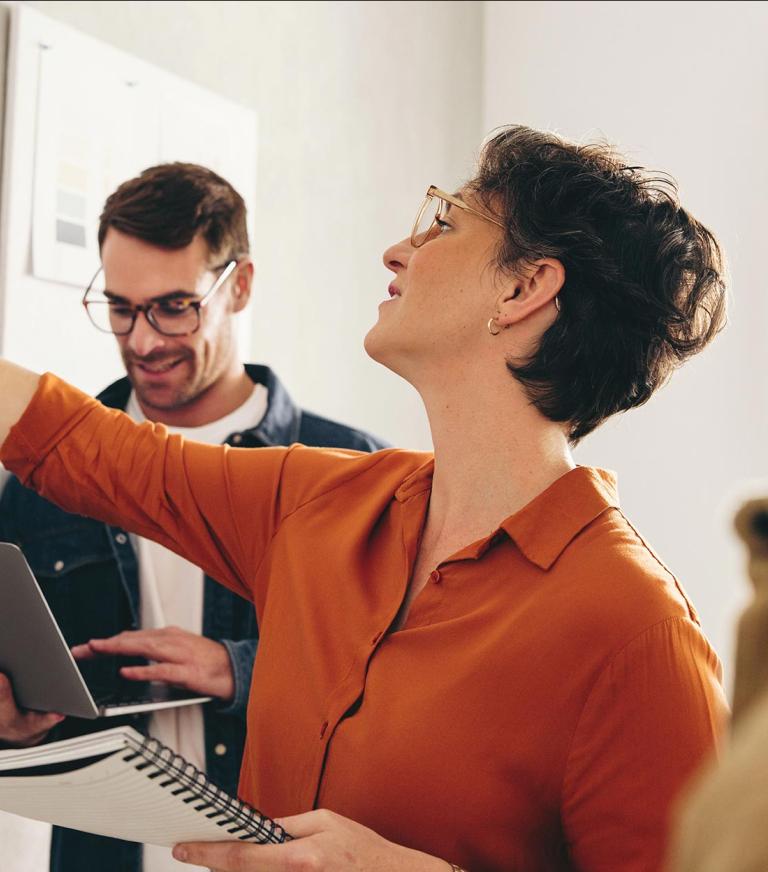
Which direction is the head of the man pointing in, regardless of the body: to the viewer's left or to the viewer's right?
to the viewer's left

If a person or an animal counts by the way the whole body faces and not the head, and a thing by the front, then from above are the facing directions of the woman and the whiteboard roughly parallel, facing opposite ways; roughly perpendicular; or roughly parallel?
roughly perpendicular

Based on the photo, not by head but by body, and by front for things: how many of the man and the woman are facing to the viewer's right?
0

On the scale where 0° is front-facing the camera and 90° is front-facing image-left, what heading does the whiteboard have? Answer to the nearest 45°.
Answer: approximately 315°

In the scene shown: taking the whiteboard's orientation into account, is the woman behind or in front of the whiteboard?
in front

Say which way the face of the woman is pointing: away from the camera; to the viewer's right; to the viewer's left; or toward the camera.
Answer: to the viewer's left

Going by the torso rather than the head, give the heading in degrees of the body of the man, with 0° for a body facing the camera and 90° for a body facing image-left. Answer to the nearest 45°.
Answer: approximately 45°
